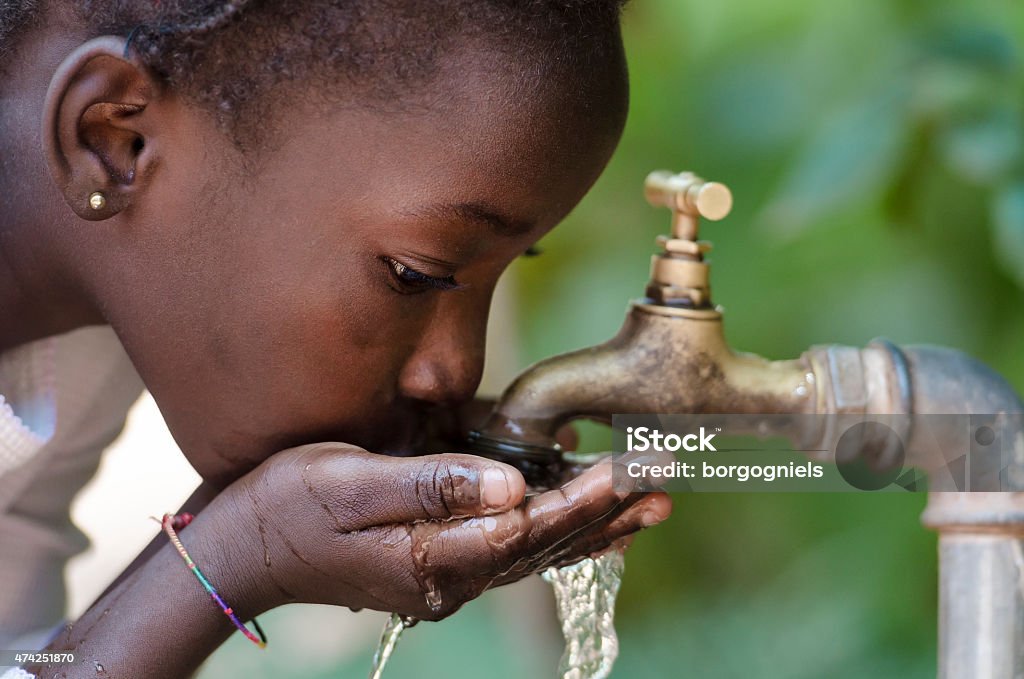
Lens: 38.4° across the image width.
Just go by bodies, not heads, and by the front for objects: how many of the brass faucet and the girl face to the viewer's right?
1

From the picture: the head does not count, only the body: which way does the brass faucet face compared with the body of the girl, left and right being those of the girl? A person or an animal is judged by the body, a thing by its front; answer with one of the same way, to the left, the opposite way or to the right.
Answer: the opposite way

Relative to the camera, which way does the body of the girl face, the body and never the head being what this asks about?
to the viewer's right

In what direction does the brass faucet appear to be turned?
to the viewer's left

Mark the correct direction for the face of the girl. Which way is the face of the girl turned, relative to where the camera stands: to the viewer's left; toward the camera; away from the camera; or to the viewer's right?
to the viewer's right
